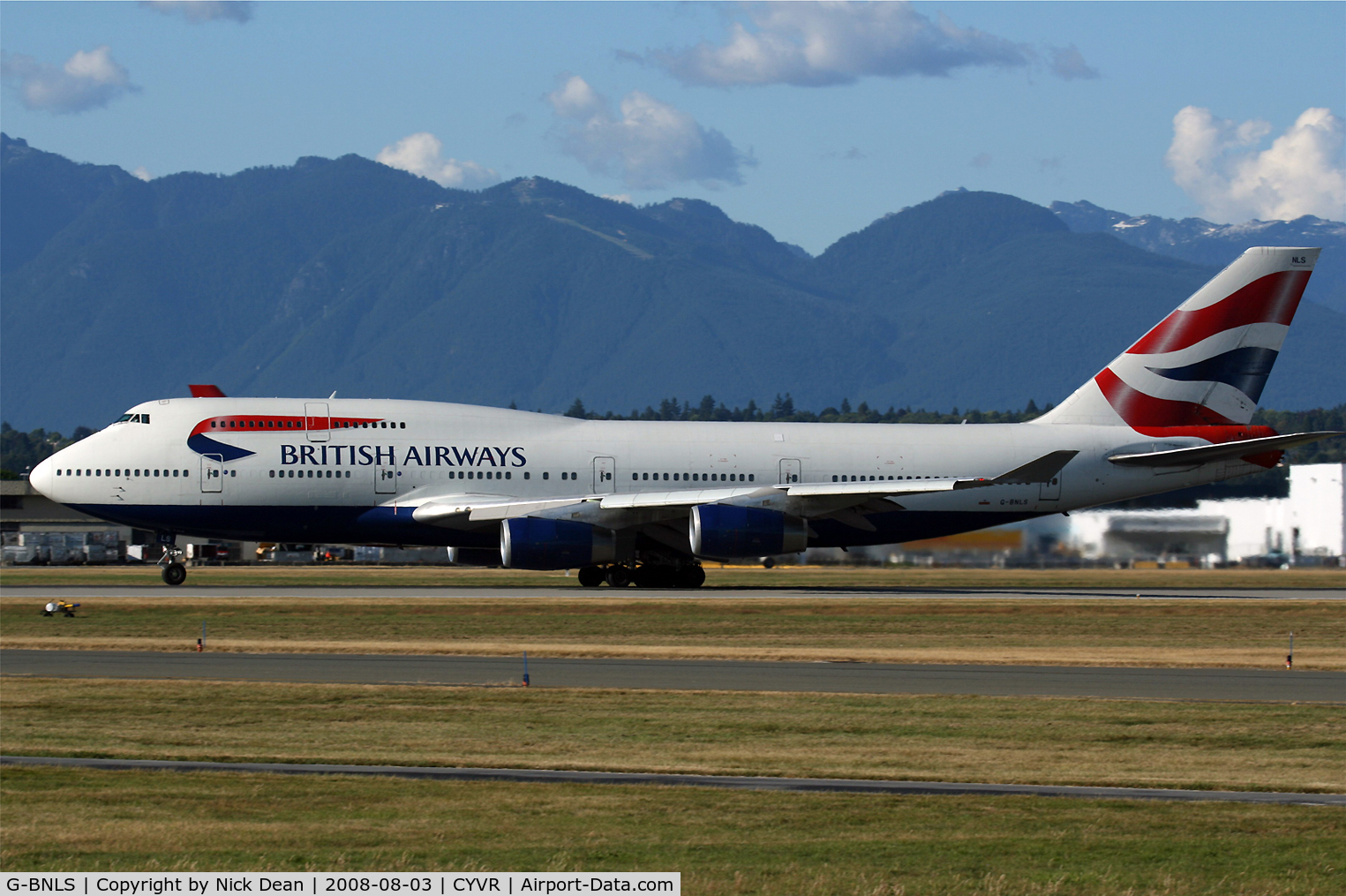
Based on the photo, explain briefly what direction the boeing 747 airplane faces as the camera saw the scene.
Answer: facing to the left of the viewer
